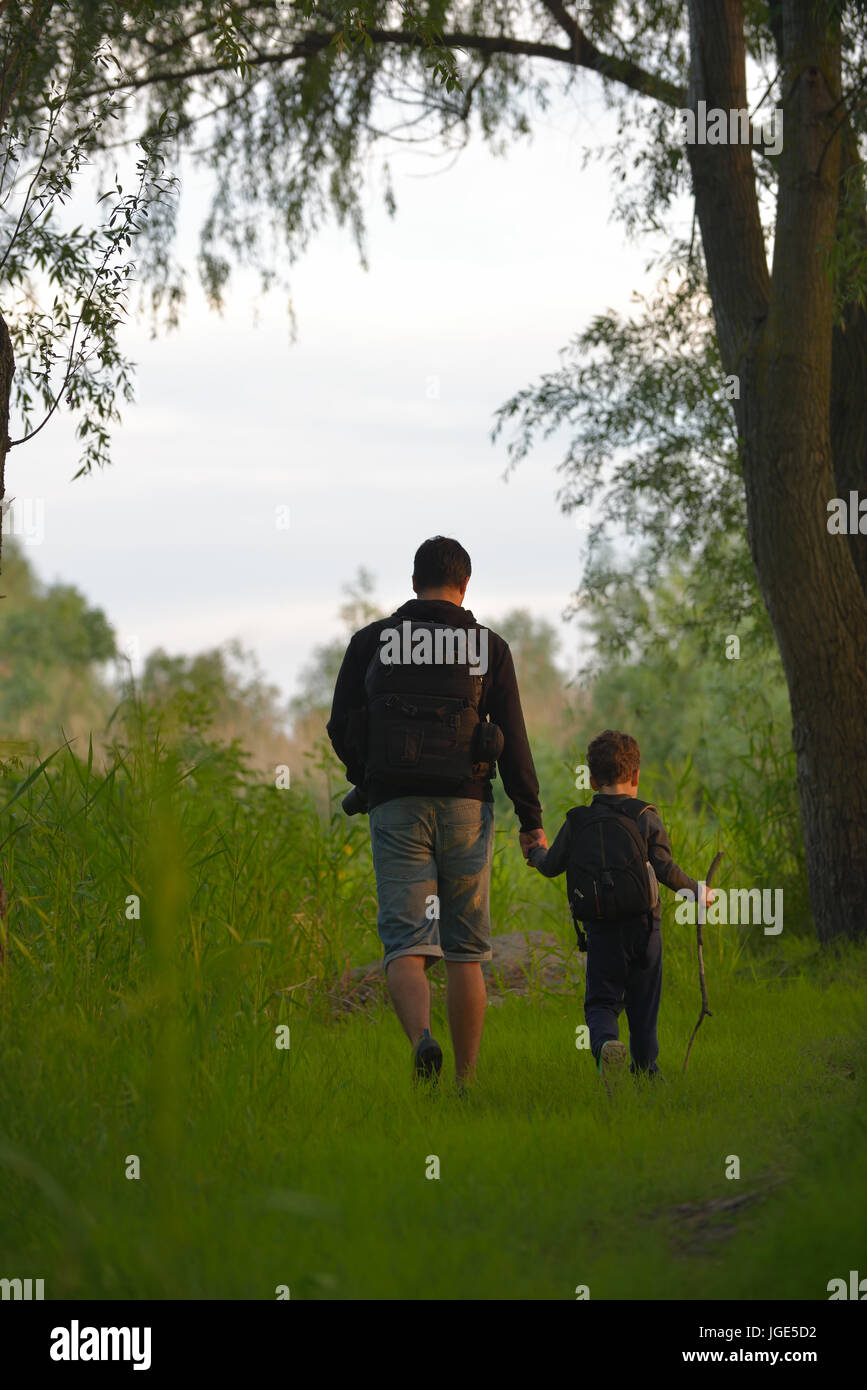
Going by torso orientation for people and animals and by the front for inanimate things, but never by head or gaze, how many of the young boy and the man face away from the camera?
2

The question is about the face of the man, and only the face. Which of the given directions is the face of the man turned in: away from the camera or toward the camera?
away from the camera

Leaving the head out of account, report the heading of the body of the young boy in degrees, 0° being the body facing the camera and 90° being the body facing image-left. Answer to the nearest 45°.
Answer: approximately 180°

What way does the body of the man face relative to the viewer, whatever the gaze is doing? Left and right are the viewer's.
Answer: facing away from the viewer

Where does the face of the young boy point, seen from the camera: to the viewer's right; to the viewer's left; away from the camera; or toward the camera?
away from the camera
